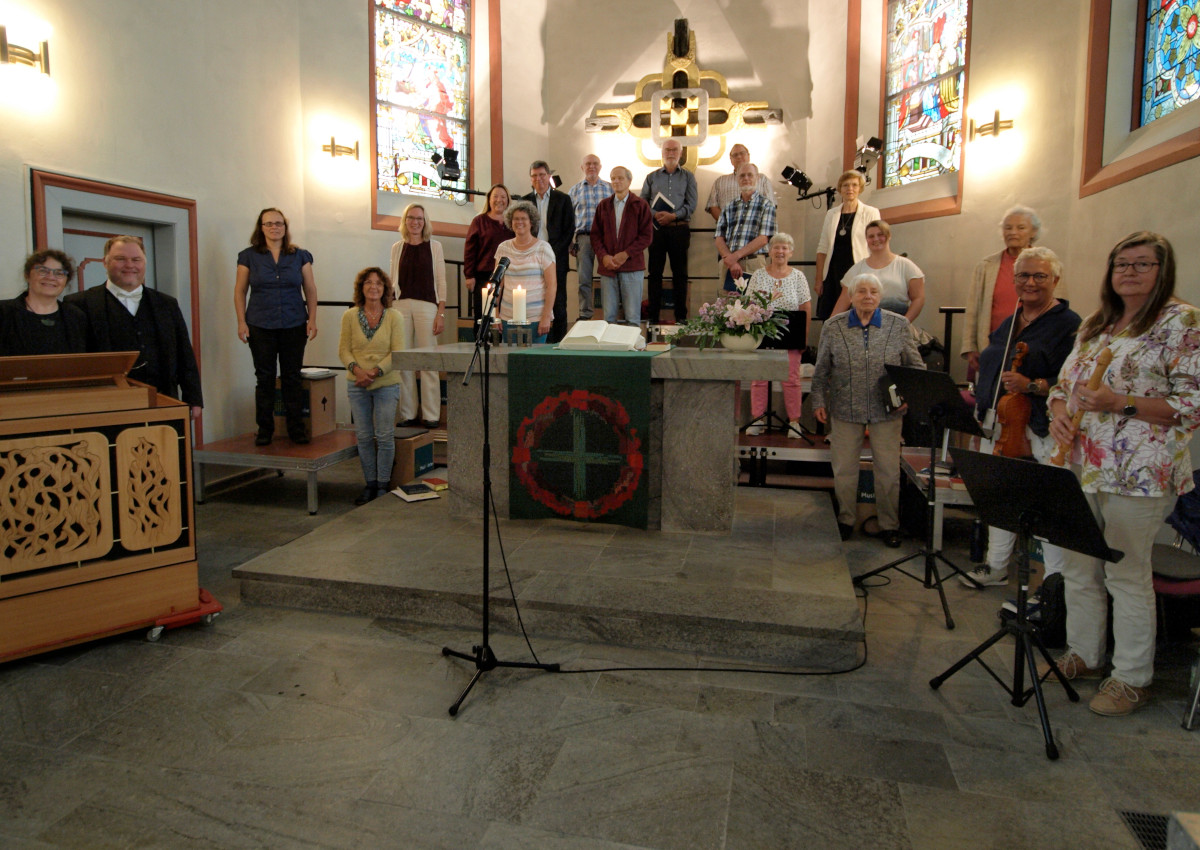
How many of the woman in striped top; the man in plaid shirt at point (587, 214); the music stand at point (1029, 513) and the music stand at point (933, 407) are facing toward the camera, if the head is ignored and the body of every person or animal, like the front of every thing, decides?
2

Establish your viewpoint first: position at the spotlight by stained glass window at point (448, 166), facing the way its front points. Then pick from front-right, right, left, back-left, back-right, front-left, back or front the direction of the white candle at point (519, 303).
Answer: front-right

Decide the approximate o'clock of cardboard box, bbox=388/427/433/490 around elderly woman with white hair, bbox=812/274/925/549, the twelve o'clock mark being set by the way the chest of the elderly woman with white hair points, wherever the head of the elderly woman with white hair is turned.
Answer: The cardboard box is roughly at 3 o'clock from the elderly woman with white hair.

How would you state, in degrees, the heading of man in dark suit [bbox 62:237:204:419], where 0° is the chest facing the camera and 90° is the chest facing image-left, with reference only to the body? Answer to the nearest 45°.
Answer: approximately 0°

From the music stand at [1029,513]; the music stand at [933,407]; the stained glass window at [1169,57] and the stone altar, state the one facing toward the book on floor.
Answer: the stained glass window

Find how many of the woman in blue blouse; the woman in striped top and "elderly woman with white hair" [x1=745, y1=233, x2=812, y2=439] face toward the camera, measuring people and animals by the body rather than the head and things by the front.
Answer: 3

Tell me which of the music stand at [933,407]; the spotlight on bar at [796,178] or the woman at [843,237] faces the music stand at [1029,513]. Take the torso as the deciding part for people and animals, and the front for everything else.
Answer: the woman

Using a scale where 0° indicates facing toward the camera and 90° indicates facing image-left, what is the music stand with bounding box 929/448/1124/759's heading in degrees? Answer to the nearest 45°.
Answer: approximately 225°

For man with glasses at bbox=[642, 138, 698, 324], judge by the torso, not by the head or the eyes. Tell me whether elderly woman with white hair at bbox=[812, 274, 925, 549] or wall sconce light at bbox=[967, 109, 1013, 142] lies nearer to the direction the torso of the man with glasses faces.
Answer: the elderly woman with white hair

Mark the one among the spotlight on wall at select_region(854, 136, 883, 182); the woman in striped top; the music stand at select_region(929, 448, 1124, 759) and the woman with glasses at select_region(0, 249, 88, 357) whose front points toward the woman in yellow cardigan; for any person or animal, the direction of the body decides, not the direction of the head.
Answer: the spotlight on wall

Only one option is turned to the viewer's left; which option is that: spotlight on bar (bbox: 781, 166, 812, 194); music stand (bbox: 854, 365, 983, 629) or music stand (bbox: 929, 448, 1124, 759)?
the spotlight on bar

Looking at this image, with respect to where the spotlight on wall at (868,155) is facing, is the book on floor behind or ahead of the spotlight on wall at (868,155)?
ahead
